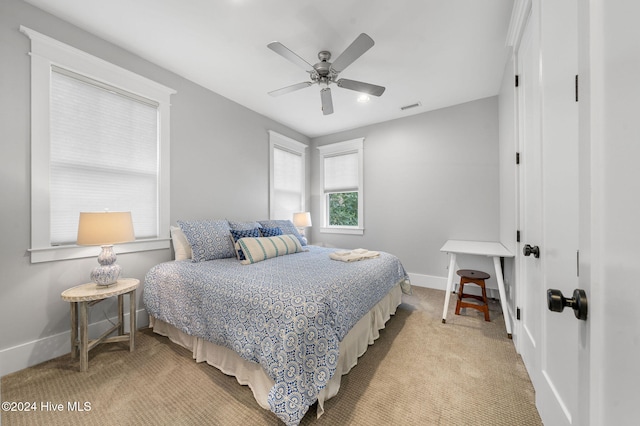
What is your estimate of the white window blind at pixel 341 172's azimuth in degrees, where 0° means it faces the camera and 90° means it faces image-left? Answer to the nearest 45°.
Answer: approximately 45°

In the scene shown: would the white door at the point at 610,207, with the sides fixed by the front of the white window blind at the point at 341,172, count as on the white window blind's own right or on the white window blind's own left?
on the white window blind's own left
